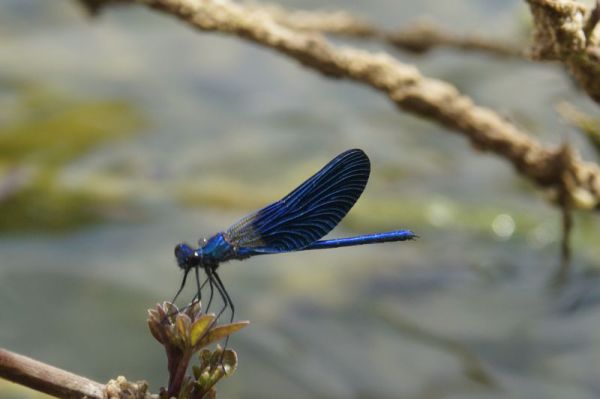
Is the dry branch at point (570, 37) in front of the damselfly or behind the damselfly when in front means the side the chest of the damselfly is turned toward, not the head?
behind

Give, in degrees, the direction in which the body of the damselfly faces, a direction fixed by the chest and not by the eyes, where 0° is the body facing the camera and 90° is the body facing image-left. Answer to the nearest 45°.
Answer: approximately 90°
